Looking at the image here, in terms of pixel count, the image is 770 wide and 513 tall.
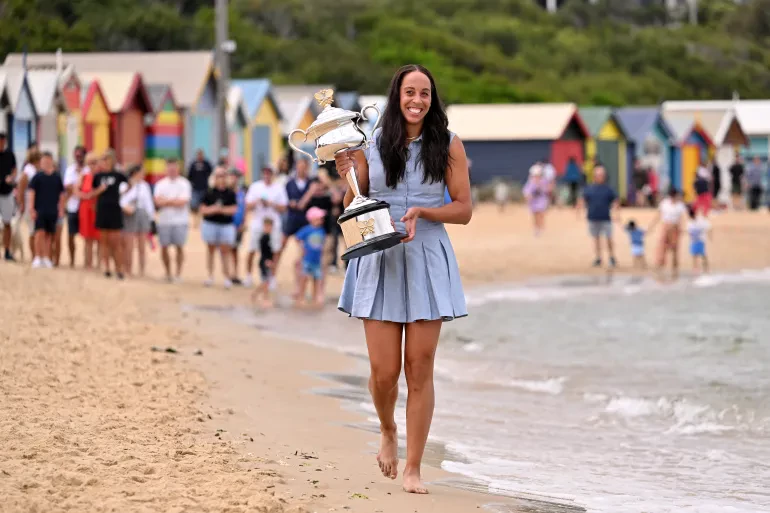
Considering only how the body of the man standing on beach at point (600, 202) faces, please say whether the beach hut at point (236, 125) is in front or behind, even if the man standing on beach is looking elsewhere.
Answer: behind

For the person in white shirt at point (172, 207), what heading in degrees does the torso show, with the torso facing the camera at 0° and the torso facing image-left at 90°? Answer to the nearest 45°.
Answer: approximately 0°

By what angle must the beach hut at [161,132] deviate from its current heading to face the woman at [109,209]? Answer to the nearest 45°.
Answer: approximately 45° to its right

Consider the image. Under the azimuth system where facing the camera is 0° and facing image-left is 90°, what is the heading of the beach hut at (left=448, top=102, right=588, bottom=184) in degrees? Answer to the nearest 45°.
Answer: approximately 315°

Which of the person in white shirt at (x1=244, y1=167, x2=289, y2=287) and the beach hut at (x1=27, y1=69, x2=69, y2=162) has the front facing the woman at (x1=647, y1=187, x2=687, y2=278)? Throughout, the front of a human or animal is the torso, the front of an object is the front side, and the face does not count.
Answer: the beach hut

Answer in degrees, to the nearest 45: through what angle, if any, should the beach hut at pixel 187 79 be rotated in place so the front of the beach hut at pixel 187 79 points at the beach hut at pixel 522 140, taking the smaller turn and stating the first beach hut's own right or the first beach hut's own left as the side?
approximately 90° to the first beach hut's own left

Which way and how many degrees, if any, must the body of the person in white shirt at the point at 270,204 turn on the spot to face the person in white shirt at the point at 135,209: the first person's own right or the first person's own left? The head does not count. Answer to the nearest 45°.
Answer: approximately 135° to the first person's own right

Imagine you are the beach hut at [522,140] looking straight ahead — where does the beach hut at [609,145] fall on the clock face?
the beach hut at [609,145] is roughly at 10 o'clock from the beach hut at [522,140].

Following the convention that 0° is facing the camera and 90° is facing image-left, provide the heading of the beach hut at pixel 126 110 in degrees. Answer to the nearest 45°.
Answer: approximately 315°

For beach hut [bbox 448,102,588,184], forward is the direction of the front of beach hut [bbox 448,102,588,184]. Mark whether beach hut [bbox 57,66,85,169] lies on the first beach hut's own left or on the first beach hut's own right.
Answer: on the first beach hut's own right

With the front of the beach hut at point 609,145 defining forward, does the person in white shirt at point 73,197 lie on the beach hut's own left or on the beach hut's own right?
on the beach hut's own right
